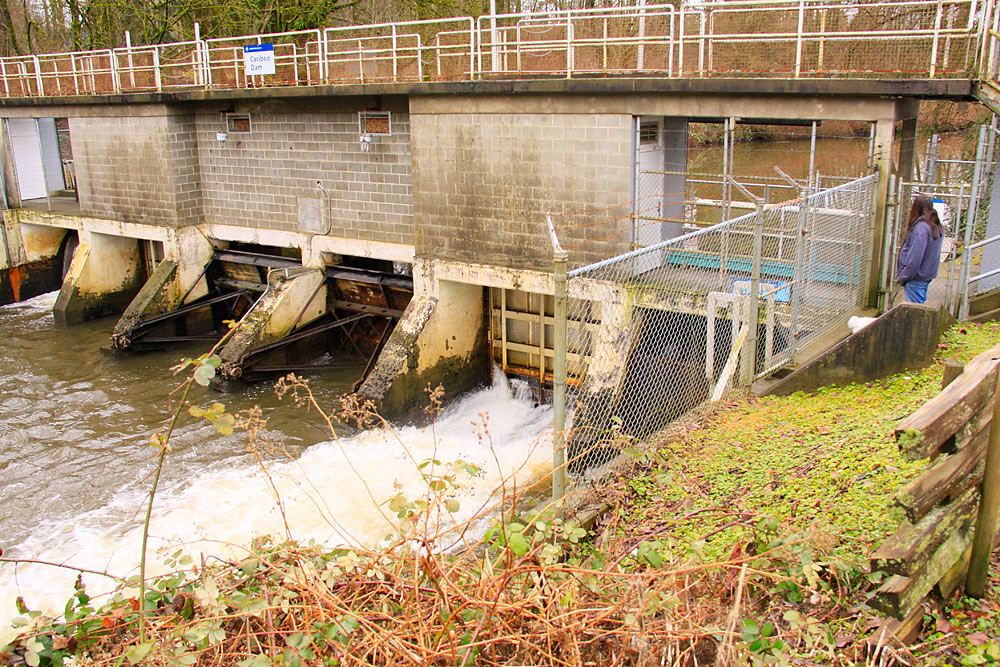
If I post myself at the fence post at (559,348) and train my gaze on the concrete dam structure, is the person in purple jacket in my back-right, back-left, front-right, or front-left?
front-right

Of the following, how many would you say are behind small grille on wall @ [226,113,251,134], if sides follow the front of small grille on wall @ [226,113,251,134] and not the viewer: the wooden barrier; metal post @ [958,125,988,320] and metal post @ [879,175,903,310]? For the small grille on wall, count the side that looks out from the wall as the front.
0

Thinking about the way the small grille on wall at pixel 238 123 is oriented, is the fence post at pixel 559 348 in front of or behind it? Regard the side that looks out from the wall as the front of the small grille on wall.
in front

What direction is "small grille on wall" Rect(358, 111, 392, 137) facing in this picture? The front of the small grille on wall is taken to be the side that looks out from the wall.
toward the camera

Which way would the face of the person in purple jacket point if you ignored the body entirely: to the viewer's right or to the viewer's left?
to the viewer's left

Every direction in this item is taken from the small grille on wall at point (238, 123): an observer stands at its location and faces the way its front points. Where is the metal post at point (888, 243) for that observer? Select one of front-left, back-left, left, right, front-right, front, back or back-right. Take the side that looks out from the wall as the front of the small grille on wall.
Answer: front-left

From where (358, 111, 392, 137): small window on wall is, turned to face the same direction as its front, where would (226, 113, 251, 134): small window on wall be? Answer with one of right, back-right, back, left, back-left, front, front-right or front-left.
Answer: back-right

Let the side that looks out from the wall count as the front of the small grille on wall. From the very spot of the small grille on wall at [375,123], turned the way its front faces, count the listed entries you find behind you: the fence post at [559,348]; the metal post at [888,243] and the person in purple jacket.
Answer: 0

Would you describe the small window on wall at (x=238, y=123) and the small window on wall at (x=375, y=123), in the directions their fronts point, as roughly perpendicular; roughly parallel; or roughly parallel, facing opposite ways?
roughly parallel

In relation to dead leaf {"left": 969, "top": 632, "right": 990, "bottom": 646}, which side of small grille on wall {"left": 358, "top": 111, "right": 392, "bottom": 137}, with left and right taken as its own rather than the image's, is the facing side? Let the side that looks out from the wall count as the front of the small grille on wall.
front

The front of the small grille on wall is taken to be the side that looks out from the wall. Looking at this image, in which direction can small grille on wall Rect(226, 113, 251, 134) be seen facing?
toward the camera

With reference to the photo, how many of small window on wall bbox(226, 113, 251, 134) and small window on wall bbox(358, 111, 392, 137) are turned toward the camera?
2

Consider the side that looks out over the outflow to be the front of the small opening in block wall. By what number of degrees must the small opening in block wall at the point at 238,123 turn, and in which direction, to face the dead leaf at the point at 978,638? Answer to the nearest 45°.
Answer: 0° — it already faces it
